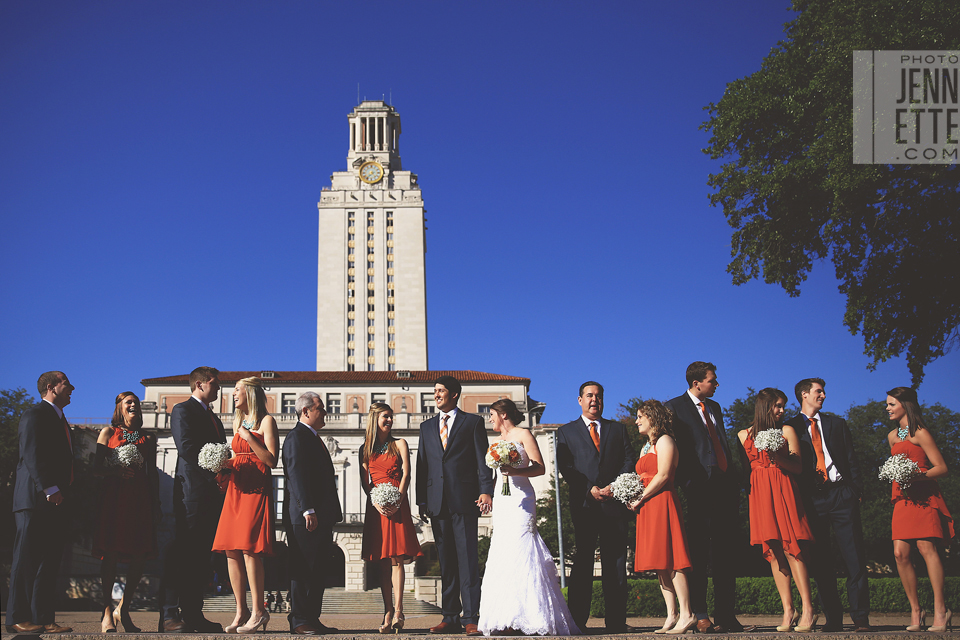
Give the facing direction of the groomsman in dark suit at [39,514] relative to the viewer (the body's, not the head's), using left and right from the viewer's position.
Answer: facing to the right of the viewer

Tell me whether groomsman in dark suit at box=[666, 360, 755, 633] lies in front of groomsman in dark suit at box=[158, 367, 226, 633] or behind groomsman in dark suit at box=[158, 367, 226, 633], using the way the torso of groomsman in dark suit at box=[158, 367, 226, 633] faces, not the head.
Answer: in front

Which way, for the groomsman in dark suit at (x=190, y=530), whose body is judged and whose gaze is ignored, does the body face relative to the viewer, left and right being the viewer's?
facing to the right of the viewer

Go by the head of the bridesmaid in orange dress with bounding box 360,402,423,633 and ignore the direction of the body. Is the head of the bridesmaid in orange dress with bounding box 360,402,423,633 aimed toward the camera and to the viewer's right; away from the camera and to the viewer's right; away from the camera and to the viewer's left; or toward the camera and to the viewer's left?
toward the camera and to the viewer's right

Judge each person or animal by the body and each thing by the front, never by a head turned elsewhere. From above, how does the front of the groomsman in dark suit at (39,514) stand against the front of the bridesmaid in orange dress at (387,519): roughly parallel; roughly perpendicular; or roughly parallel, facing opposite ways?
roughly perpendicular
